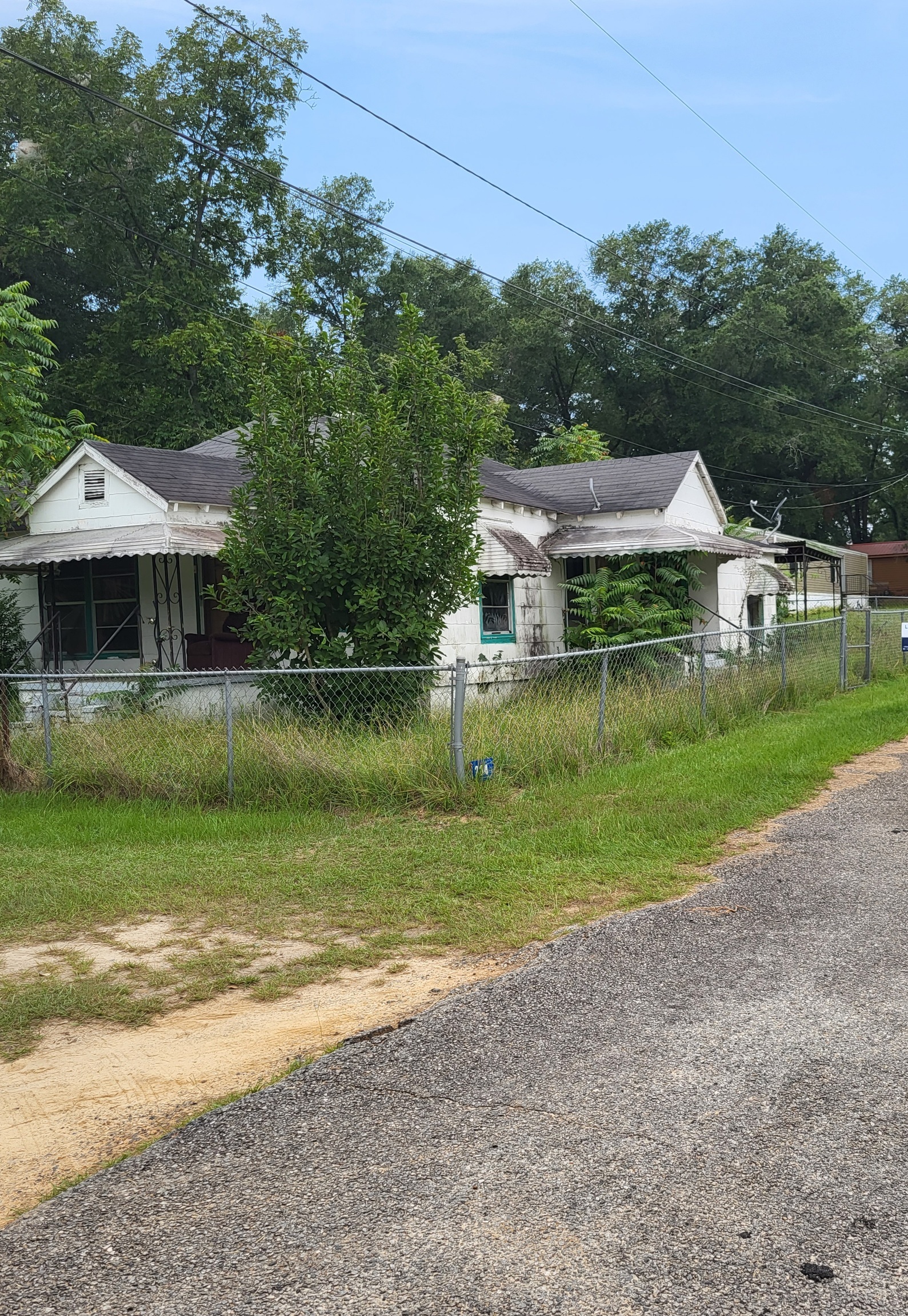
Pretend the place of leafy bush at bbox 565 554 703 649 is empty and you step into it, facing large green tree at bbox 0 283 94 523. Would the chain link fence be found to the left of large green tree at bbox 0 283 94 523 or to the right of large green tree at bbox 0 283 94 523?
left

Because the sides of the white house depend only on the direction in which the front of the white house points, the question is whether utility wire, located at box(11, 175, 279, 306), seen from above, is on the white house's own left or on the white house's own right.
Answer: on the white house's own right

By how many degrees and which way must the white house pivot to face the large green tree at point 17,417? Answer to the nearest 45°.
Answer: approximately 45° to its right

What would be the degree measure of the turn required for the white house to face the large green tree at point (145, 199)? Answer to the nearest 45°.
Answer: approximately 135° to its right

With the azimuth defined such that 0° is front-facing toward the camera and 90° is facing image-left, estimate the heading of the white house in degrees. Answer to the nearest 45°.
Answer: approximately 45°

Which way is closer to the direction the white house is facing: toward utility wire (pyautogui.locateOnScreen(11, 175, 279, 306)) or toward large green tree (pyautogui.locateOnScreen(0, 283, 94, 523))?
the large green tree
